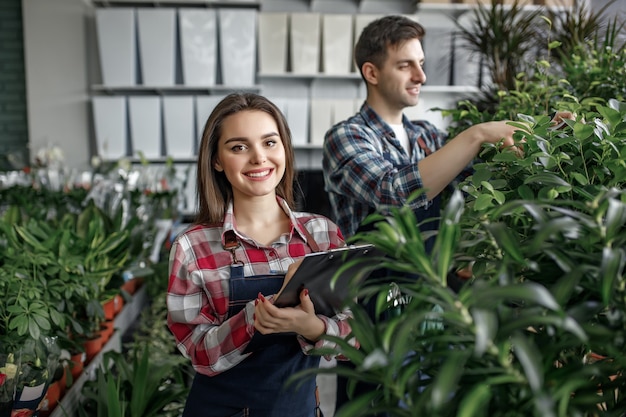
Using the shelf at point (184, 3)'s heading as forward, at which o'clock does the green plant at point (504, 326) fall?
The green plant is roughly at 12 o'clock from the shelf.

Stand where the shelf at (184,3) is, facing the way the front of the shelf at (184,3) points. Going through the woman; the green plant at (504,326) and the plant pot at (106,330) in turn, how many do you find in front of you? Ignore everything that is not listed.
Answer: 3

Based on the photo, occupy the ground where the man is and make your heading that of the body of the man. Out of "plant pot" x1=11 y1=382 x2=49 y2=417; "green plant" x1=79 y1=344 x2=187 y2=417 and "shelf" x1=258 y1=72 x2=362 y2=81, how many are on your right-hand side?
2

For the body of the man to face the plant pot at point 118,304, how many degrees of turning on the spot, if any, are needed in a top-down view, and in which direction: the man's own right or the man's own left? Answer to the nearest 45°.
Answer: approximately 135° to the man's own right

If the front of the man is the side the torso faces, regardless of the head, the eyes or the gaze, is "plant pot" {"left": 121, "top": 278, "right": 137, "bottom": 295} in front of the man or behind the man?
behind

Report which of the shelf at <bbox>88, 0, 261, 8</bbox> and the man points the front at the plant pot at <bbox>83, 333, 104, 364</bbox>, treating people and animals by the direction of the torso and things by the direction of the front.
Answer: the shelf

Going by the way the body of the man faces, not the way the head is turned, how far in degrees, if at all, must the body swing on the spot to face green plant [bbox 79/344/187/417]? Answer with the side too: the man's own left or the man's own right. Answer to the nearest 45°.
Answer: approximately 90° to the man's own right

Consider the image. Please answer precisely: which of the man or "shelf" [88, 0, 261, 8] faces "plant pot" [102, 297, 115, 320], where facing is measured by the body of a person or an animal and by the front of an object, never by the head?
the shelf

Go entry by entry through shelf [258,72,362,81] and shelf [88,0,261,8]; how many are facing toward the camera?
2

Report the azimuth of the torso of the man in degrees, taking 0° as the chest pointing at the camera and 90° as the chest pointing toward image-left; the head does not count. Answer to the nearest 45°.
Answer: approximately 315°

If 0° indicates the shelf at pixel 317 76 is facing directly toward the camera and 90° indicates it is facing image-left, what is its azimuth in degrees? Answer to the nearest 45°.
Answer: approximately 0°

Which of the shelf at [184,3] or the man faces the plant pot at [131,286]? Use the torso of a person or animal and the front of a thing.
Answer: the shelf

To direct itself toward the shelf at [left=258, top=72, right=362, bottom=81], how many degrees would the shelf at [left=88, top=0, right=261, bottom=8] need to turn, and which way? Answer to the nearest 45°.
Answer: approximately 90° to its left
